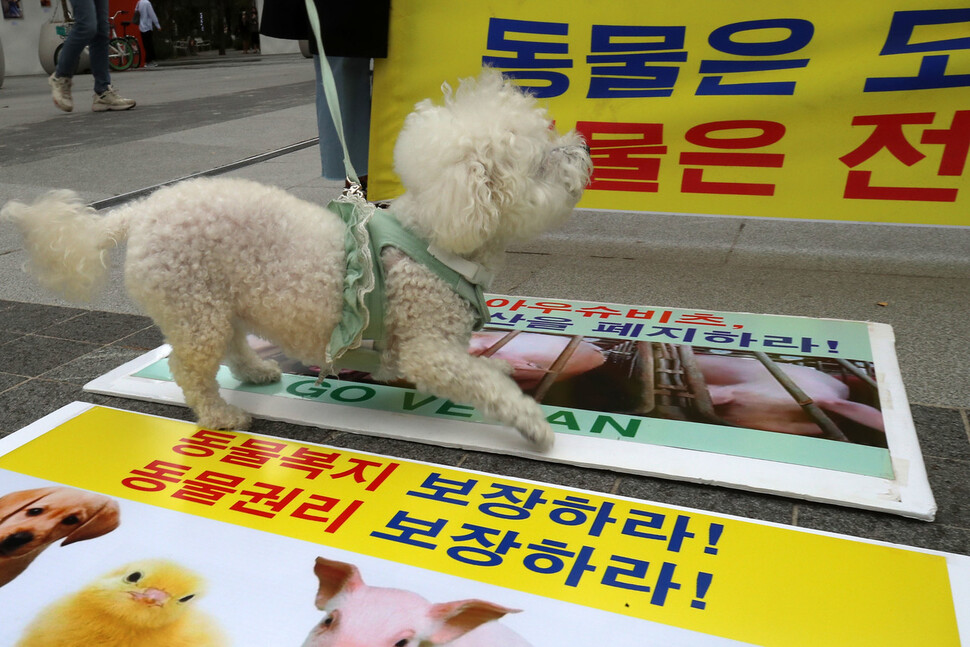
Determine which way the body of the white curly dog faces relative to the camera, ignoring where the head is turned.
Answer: to the viewer's right

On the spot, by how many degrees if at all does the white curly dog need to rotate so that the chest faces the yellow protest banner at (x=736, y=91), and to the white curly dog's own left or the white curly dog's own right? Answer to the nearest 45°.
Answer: approximately 45° to the white curly dog's own left

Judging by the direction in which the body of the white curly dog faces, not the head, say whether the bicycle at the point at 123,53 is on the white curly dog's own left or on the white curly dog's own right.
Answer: on the white curly dog's own left

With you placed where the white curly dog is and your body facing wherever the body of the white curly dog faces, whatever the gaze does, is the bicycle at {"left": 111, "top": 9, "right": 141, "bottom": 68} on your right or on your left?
on your left

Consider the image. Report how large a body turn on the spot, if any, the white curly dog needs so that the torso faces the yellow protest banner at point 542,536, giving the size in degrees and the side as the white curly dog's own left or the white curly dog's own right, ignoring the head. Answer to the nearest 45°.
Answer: approximately 45° to the white curly dog's own right

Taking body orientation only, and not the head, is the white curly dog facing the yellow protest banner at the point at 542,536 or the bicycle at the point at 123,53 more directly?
the yellow protest banner

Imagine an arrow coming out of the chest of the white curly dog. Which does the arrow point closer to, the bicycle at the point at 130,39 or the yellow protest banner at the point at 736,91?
the yellow protest banner
